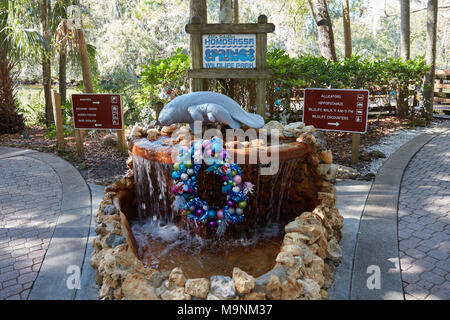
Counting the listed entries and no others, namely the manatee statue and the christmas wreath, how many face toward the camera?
1

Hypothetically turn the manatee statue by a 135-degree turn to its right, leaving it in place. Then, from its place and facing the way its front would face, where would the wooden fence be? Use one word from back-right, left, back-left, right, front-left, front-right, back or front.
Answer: front

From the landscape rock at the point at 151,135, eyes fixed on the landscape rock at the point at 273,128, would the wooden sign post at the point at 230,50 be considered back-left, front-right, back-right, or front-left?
front-left

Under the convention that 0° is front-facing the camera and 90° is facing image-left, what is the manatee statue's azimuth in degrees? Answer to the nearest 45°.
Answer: approximately 90°

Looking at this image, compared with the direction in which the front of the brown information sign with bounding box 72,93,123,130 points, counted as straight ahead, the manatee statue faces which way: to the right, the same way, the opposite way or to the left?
to the right

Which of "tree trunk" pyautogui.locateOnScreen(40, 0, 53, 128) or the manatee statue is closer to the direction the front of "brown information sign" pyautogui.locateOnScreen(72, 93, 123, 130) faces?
the manatee statue

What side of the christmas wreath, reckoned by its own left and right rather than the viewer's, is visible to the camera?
front

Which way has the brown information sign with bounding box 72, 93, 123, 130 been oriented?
toward the camera

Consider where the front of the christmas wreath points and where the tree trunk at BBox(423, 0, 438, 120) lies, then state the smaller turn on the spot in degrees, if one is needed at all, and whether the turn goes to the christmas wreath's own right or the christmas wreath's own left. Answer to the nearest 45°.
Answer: approximately 135° to the christmas wreath's own left

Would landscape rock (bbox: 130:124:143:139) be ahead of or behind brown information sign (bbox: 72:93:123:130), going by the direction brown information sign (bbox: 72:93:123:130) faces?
ahead

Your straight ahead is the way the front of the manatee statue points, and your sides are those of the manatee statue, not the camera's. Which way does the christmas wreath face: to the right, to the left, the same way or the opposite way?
to the left

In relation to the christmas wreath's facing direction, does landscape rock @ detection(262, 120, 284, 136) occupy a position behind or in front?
behind

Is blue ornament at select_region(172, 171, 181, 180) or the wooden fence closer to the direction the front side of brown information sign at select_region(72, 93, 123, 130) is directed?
the blue ornament

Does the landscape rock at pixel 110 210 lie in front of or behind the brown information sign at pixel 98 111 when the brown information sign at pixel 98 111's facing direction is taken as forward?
in front
